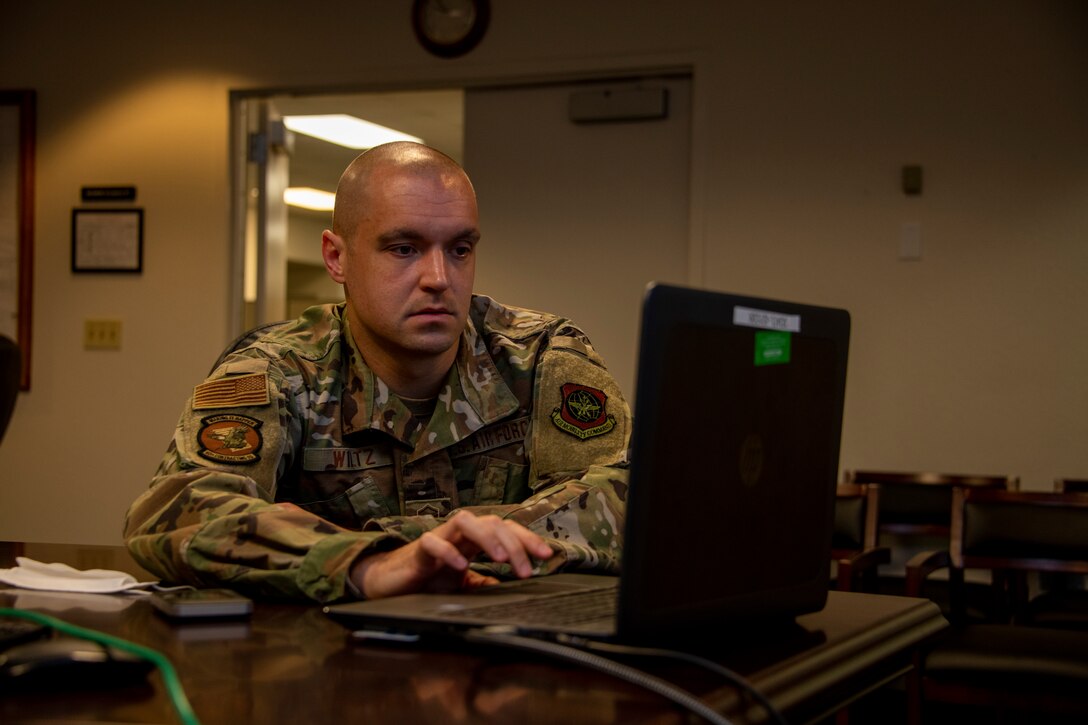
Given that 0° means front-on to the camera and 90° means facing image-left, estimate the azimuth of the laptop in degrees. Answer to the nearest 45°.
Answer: approximately 135°

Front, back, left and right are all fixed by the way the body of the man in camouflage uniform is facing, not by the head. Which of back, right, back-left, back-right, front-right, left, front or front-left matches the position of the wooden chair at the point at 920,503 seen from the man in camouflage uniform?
back-left

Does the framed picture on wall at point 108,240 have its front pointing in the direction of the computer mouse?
yes

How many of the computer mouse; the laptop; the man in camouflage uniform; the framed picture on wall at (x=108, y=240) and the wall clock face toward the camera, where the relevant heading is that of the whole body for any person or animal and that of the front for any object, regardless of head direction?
3

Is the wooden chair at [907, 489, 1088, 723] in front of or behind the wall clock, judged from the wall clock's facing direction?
in front

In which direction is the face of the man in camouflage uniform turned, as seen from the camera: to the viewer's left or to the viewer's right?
to the viewer's right

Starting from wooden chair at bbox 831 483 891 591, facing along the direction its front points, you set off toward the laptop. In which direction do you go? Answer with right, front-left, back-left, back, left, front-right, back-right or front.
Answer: front-left

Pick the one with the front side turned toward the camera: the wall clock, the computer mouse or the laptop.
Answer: the wall clock

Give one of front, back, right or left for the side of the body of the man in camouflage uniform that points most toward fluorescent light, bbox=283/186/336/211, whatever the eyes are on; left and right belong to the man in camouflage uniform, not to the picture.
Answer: back
